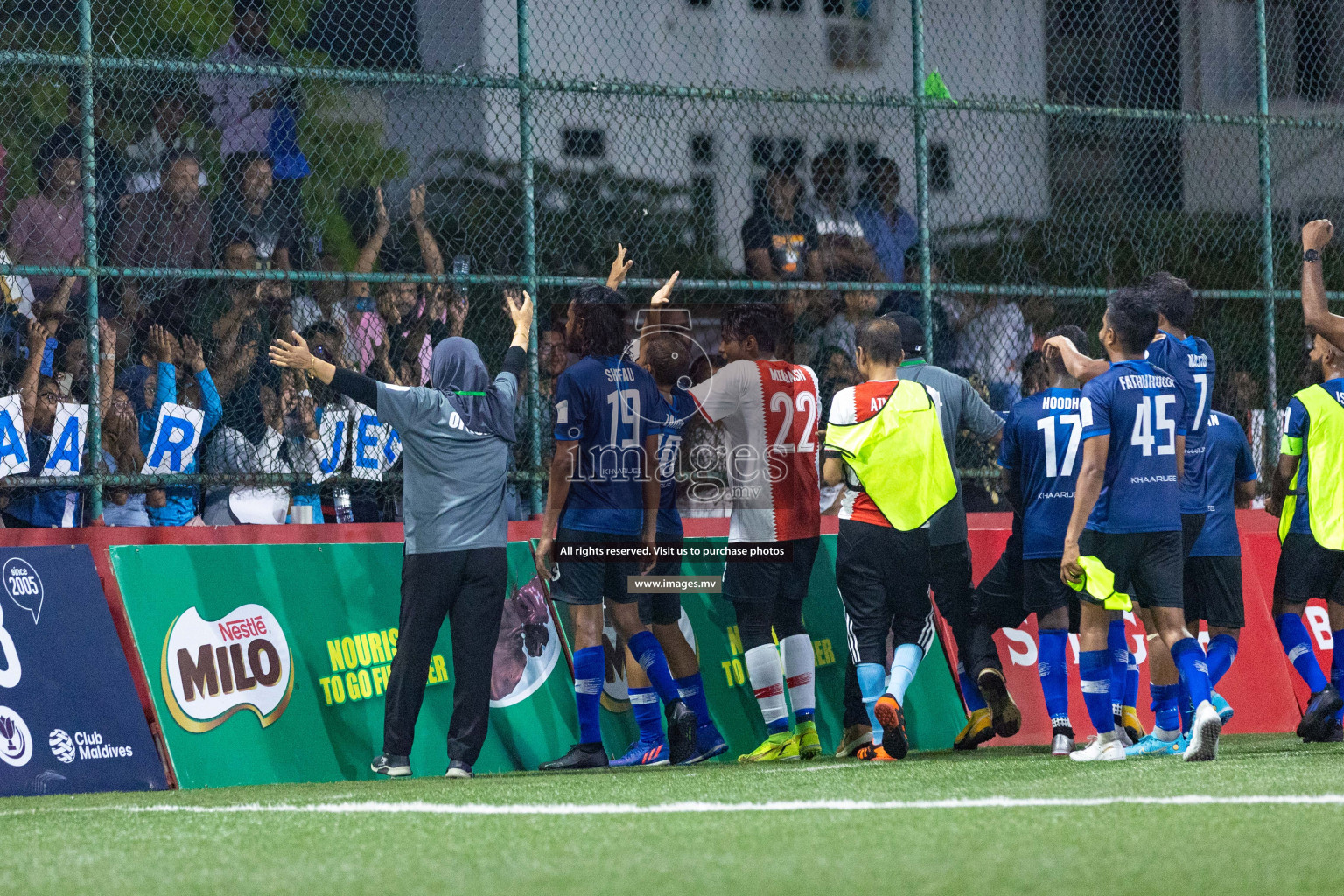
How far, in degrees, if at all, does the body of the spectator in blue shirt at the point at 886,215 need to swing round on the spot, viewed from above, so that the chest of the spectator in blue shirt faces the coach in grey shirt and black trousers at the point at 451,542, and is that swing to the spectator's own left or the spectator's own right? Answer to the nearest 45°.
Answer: approximately 45° to the spectator's own right

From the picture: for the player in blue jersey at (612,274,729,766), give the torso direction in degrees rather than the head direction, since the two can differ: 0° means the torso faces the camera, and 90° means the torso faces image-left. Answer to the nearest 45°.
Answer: approximately 135°

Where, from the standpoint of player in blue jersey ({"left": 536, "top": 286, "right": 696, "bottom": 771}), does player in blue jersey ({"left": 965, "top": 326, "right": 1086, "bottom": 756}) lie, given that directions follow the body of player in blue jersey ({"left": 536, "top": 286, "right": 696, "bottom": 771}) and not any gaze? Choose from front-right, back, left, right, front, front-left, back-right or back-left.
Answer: back-right

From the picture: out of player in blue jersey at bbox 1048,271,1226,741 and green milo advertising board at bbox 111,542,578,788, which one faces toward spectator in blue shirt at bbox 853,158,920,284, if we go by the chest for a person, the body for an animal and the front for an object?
the player in blue jersey

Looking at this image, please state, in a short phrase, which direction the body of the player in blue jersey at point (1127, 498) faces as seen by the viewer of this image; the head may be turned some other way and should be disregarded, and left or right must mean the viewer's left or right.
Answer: facing away from the viewer and to the left of the viewer

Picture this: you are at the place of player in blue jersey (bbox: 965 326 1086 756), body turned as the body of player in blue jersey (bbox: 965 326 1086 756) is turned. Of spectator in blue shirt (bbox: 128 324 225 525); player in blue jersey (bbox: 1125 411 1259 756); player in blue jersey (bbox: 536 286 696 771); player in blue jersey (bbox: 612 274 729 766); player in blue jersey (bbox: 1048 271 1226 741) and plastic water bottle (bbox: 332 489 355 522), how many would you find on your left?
4

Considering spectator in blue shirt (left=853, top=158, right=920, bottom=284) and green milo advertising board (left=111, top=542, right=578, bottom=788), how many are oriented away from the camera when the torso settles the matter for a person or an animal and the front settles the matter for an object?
0

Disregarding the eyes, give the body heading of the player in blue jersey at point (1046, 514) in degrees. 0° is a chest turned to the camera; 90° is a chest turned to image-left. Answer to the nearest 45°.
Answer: approximately 180°

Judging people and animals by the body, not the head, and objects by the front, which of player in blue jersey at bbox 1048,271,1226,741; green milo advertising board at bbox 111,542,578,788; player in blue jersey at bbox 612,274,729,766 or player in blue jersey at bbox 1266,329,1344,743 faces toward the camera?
the green milo advertising board

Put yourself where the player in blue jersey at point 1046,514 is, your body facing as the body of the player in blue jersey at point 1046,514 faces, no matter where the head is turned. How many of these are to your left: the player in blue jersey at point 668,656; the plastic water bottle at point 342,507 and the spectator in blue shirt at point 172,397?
3

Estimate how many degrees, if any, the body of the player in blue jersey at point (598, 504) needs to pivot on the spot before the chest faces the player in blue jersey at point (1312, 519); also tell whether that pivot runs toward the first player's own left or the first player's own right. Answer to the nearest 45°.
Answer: approximately 135° to the first player's own right

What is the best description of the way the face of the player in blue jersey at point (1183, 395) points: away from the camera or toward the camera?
away from the camera

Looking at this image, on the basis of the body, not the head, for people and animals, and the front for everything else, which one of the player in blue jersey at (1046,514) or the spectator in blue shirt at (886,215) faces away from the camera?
the player in blue jersey

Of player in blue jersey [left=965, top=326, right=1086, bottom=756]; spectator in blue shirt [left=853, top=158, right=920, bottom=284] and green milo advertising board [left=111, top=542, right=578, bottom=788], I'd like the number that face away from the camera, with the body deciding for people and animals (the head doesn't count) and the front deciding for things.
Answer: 1
